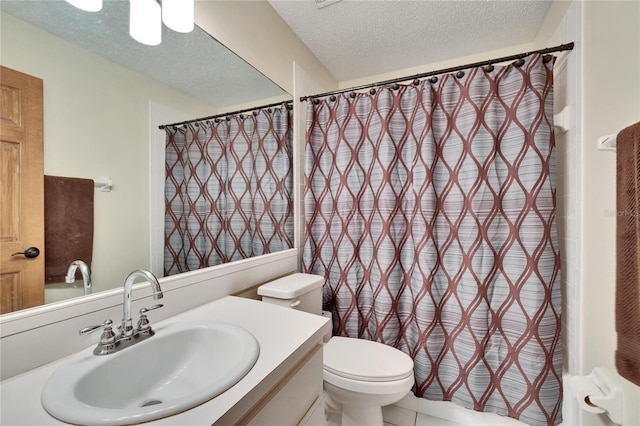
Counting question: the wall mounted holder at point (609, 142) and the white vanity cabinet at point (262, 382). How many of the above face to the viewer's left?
1

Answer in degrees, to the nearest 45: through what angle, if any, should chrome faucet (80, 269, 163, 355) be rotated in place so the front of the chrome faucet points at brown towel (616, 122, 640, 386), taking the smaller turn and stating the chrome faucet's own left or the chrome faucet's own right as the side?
0° — it already faces it

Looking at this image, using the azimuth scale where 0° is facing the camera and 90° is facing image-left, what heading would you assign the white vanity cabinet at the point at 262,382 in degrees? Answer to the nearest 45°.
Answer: approximately 315°
